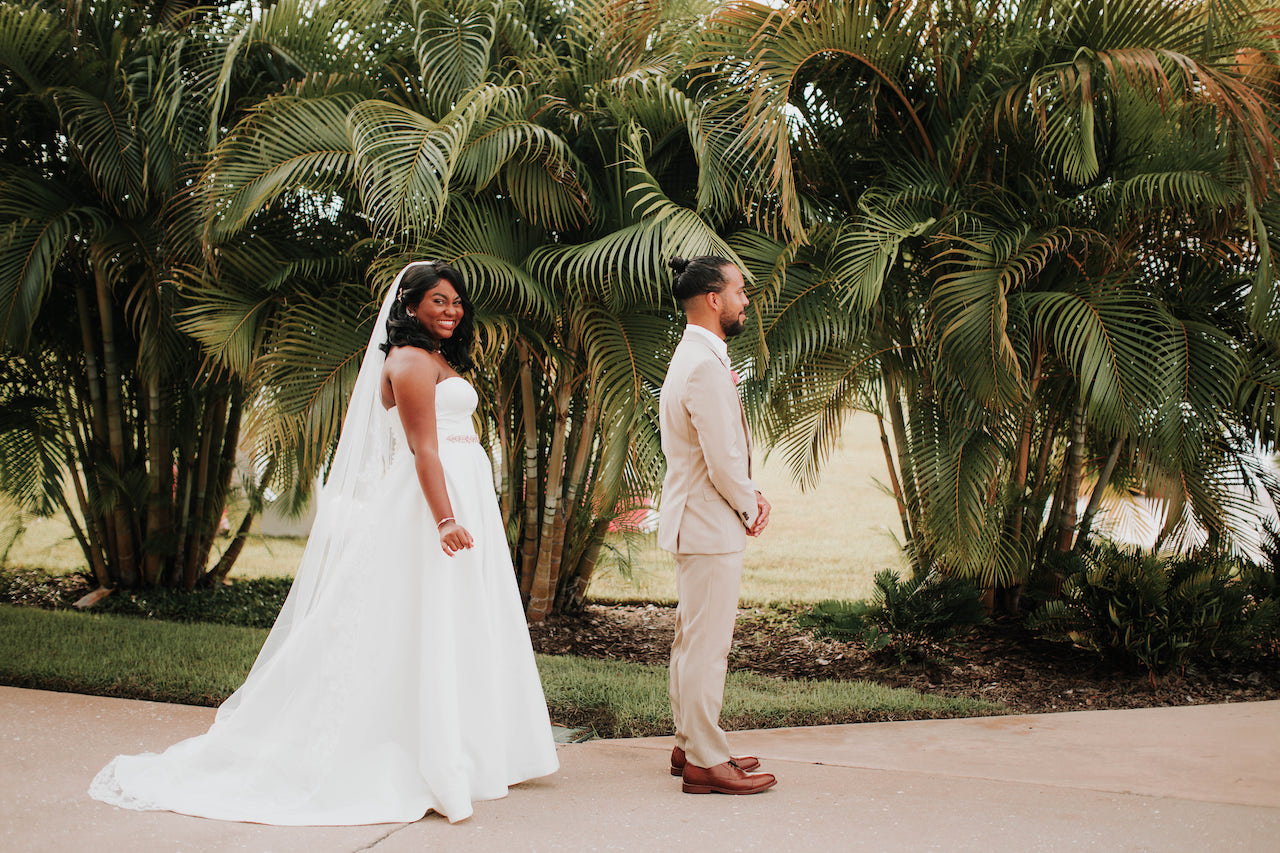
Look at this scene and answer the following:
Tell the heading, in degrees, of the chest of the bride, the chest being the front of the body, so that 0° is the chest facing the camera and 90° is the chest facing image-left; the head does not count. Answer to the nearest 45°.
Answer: approximately 270°

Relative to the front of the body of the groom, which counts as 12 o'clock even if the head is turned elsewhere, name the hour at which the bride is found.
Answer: The bride is roughly at 6 o'clock from the groom.

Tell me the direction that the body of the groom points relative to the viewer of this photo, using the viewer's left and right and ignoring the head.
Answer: facing to the right of the viewer

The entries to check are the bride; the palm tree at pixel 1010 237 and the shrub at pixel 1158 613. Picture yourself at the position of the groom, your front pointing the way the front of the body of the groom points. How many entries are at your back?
1

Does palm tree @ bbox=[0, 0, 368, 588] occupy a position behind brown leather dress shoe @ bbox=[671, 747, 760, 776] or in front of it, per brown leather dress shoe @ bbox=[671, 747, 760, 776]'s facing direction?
behind

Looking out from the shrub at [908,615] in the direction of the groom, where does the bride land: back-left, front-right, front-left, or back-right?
front-right

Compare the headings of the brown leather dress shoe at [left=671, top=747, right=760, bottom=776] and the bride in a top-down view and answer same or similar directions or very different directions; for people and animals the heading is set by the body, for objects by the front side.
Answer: same or similar directions

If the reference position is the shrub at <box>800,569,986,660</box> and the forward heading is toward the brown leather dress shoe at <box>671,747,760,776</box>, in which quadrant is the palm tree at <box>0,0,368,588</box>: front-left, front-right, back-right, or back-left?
front-right

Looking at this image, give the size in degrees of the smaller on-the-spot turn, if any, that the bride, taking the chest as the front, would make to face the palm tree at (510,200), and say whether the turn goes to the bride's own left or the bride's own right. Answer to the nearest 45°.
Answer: approximately 90° to the bride's own left

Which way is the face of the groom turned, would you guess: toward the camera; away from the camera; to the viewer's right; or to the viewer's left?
to the viewer's right

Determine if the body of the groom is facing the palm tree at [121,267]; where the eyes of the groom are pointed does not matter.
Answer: no

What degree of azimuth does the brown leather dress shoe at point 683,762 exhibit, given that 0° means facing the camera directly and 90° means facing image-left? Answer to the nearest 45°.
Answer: approximately 270°

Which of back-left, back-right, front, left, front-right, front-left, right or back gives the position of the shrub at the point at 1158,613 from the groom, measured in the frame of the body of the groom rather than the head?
front-left

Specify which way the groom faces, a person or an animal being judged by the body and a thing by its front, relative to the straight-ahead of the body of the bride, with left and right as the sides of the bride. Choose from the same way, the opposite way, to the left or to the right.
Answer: the same way
